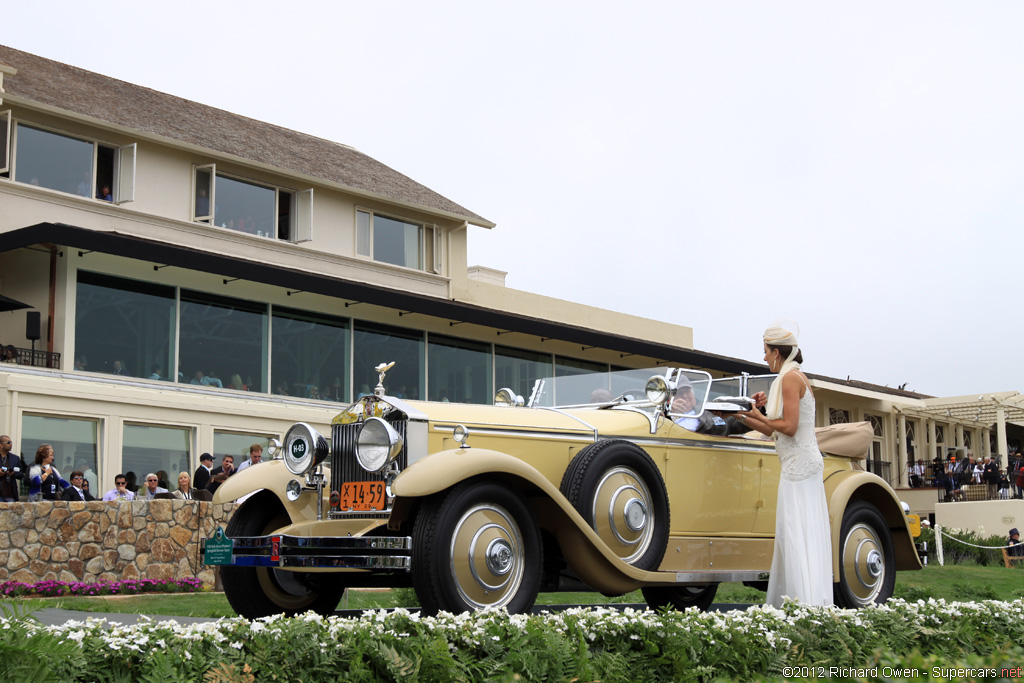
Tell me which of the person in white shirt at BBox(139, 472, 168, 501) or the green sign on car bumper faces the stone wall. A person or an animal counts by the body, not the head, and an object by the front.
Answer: the person in white shirt

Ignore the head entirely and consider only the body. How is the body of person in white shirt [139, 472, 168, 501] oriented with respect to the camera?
toward the camera

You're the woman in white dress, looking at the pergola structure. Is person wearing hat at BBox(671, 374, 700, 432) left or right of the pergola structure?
left

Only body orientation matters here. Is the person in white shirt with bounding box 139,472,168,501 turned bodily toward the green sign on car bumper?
yes

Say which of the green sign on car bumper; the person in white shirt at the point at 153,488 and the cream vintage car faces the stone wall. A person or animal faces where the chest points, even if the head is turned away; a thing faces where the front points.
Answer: the person in white shirt

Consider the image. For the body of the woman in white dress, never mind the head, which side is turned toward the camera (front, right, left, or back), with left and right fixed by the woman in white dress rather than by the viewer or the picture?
left

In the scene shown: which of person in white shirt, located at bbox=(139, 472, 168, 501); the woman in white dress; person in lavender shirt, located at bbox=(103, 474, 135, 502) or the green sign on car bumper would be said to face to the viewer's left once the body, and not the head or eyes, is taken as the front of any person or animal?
the woman in white dress

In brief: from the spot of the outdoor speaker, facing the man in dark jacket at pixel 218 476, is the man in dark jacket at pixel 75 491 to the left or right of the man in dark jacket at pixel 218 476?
right

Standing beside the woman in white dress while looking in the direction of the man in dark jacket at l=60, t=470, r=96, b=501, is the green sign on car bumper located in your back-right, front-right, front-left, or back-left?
front-left

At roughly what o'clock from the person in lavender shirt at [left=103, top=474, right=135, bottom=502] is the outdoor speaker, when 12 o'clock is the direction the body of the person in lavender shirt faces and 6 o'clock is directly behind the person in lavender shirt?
The outdoor speaker is roughly at 5 o'clock from the person in lavender shirt.

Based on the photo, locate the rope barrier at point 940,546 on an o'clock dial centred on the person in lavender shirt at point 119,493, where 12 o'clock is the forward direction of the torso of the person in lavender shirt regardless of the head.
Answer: The rope barrier is roughly at 9 o'clock from the person in lavender shirt.

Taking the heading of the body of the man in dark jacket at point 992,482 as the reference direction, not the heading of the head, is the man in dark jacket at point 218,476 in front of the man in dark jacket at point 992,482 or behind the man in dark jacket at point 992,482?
in front

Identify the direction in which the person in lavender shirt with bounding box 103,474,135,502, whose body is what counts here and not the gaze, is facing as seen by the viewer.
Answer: toward the camera

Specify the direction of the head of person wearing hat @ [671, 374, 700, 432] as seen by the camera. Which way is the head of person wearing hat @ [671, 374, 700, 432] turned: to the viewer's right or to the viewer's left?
to the viewer's left
